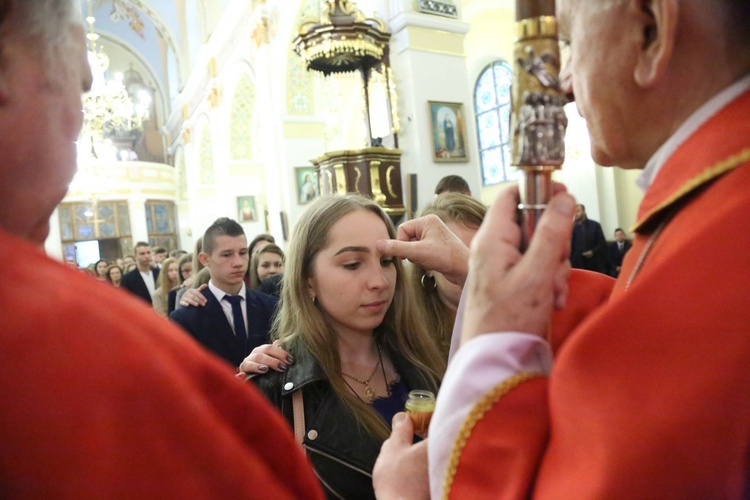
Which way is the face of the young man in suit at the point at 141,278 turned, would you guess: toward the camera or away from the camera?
toward the camera

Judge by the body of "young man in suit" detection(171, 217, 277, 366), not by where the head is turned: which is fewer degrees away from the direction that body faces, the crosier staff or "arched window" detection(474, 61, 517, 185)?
the crosier staff

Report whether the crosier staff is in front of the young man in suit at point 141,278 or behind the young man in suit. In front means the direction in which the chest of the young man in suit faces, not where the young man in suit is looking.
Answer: in front

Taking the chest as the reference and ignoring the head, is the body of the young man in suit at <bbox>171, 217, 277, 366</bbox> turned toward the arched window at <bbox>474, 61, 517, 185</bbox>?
no

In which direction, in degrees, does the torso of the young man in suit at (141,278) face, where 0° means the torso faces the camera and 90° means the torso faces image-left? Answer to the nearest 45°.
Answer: approximately 315°

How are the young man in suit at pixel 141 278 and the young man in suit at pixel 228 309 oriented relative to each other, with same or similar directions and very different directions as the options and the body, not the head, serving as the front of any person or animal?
same or similar directions

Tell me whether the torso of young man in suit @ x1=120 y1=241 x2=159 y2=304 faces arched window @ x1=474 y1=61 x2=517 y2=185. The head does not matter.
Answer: no

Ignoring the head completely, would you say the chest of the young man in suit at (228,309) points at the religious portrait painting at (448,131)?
no

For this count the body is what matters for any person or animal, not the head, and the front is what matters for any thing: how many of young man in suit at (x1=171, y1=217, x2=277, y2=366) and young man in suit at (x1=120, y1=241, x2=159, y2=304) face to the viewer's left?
0

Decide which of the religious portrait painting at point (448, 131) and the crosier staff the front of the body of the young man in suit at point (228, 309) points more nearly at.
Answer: the crosier staff

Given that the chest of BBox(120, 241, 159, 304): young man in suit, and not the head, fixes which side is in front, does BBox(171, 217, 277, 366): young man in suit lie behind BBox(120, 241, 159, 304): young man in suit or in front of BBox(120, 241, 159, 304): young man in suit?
in front

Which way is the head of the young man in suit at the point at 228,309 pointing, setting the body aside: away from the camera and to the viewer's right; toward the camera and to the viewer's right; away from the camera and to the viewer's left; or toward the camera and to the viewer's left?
toward the camera and to the viewer's right

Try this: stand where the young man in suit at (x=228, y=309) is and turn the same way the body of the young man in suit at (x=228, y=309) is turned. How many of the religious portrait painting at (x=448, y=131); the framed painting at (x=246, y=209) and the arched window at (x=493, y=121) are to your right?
0

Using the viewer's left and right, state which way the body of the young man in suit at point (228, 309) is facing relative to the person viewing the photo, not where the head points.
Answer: facing the viewer and to the right of the viewer

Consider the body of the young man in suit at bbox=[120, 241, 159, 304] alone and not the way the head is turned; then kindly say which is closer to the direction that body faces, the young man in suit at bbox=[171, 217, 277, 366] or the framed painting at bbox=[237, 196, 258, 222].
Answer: the young man in suit
